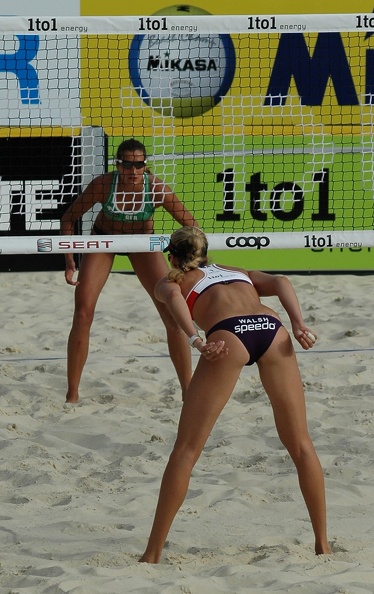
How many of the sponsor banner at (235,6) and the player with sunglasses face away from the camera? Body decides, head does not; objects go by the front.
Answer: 0

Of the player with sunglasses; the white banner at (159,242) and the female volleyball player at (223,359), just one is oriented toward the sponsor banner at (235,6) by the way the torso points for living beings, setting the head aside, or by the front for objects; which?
the female volleyball player

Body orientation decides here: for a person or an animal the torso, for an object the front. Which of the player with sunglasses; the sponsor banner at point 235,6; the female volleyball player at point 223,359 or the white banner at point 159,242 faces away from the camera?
the female volleyball player

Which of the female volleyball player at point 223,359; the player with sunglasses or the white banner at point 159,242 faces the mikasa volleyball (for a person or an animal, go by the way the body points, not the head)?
the female volleyball player

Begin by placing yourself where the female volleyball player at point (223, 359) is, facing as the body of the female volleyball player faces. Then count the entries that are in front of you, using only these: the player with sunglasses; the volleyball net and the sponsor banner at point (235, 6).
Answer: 3

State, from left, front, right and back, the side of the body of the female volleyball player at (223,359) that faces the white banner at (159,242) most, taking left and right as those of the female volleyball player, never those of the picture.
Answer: front

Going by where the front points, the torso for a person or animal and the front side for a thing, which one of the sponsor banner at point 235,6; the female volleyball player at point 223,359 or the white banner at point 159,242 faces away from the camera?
the female volleyball player

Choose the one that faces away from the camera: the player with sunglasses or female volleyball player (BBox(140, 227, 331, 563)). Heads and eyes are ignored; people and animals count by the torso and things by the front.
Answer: the female volleyball player

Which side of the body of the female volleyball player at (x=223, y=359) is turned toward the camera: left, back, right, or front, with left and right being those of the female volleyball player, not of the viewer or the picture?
back

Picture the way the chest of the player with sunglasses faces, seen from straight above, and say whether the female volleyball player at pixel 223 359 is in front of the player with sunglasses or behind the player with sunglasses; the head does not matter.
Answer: in front
